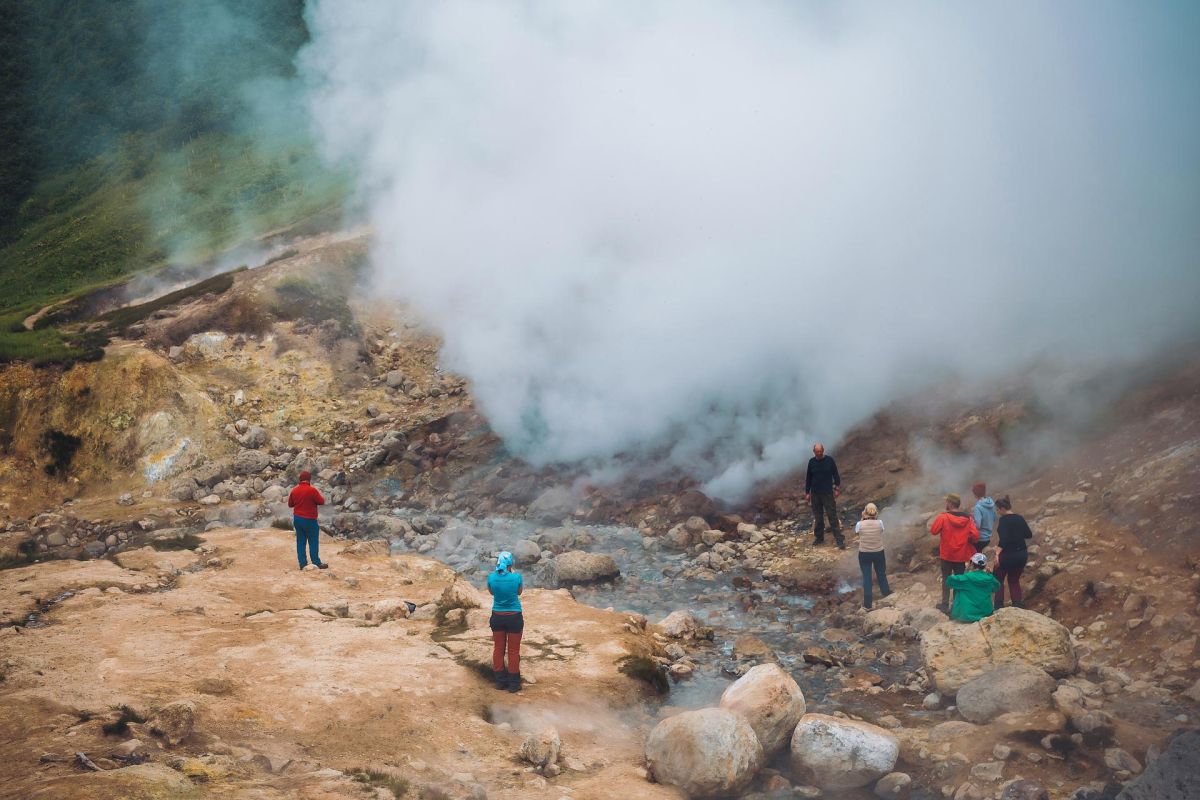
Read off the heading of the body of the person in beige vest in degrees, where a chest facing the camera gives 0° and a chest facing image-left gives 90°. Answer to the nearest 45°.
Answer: approximately 180°

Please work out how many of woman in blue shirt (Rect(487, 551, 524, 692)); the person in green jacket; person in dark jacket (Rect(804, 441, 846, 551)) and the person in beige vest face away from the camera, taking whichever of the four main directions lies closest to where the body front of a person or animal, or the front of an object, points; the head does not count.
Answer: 3

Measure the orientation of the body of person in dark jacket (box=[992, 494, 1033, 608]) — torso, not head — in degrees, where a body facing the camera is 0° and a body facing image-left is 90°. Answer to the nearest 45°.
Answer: approximately 135°

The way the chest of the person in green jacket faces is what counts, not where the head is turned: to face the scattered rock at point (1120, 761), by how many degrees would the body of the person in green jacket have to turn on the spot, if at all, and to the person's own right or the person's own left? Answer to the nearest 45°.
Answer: approximately 180°

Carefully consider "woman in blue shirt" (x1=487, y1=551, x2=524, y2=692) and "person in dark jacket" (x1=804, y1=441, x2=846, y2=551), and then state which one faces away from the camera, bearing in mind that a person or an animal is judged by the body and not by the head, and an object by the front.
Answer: the woman in blue shirt

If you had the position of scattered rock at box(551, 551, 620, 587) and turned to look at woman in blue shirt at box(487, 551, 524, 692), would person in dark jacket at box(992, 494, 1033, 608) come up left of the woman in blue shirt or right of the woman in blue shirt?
left

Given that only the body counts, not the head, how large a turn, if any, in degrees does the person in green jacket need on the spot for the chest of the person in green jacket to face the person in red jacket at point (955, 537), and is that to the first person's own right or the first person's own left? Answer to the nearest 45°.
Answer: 0° — they already face them

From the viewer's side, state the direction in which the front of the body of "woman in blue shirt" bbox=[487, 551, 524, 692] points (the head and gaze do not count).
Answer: away from the camera

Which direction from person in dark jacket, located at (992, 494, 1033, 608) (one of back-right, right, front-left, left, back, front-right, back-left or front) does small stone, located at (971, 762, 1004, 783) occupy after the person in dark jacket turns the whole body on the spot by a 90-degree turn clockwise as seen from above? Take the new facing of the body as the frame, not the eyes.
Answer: back-right

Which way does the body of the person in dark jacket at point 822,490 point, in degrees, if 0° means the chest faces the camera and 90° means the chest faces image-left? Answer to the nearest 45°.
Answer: approximately 0°

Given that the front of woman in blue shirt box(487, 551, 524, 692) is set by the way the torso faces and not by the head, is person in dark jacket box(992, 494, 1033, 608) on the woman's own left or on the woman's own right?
on the woman's own right

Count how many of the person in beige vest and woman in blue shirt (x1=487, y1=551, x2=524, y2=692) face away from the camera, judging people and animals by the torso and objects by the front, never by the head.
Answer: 2

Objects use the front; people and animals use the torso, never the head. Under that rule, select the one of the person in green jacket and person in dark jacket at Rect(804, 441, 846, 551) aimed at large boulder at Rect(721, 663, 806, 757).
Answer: the person in dark jacket

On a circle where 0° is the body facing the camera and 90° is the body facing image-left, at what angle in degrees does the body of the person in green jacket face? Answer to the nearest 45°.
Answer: approximately 180°

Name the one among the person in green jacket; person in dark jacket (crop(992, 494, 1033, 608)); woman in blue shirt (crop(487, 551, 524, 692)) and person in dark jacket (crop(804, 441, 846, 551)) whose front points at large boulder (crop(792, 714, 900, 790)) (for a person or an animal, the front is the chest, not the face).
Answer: person in dark jacket (crop(804, 441, 846, 551))
